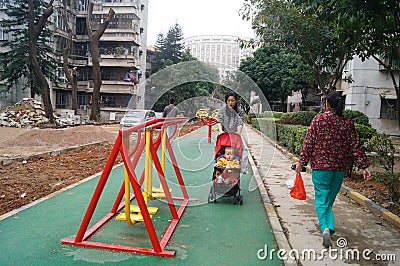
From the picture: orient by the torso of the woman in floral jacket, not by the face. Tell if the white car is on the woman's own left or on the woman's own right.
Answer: on the woman's own left

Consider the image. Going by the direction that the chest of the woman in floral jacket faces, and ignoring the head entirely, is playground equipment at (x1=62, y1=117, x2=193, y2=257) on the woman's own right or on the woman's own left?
on the woman's own left

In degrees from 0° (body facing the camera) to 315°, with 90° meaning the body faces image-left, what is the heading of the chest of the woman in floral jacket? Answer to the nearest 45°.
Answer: approximately 180°

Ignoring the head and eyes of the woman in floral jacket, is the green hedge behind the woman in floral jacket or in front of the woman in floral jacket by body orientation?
in front

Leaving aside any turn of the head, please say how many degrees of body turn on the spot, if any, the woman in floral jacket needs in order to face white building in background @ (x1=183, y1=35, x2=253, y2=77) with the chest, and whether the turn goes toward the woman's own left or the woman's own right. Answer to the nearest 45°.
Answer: approximately 45° to the woman's own left

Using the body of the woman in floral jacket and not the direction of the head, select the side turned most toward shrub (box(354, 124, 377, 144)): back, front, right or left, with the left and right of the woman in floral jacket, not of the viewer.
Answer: front

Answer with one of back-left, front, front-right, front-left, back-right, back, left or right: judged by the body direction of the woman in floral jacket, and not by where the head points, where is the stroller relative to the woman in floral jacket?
front-left

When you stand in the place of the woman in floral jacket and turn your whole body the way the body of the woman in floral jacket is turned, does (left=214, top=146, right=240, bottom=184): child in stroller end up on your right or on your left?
on your left

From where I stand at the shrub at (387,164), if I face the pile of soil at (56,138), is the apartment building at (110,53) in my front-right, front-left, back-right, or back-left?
front-right

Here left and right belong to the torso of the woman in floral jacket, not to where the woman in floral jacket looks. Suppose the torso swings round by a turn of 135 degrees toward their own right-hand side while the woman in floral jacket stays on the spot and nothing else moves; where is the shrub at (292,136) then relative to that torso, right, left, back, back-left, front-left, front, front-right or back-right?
back-left

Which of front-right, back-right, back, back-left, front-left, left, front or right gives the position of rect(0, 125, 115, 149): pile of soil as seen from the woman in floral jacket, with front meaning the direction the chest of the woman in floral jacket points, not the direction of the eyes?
front-left

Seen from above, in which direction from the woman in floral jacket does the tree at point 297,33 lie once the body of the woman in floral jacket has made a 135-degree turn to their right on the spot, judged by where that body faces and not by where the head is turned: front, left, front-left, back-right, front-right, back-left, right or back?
back-left

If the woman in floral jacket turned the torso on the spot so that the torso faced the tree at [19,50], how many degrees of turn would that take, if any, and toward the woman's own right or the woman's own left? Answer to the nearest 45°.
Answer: approximately 45° to the woman's own left

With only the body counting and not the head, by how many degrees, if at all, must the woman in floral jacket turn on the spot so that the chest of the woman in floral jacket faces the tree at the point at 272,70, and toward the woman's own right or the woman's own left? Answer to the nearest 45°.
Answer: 0° — they already face it

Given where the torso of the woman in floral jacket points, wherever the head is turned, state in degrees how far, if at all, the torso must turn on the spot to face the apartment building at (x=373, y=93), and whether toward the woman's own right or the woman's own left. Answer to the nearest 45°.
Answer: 0° — they already face it

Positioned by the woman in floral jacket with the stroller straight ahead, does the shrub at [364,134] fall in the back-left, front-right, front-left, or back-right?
front-right
